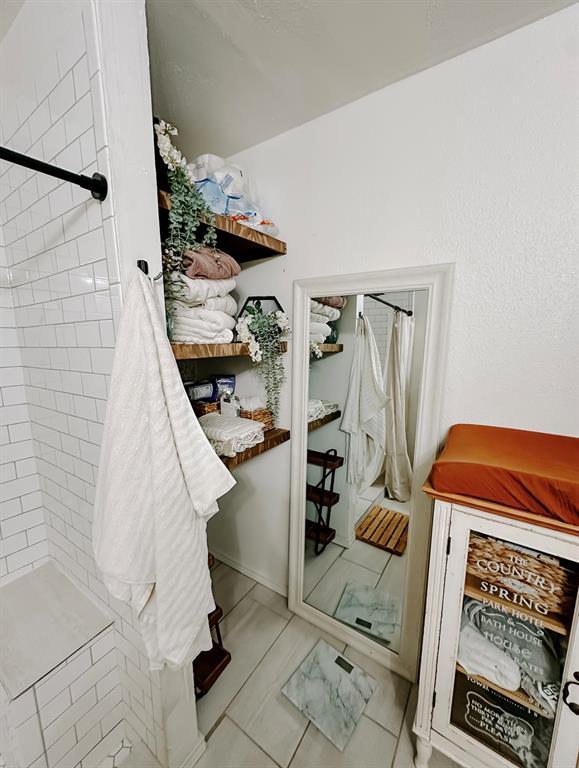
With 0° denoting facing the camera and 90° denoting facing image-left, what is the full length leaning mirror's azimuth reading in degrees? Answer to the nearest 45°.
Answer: approximately 45°

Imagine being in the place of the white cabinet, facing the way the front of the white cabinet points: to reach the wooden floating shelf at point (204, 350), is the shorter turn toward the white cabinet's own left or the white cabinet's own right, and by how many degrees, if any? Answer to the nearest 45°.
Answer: approximately 45° to the white cabinet's own right

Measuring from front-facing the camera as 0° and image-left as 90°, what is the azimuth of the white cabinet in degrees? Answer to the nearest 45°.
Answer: approximately 45°
